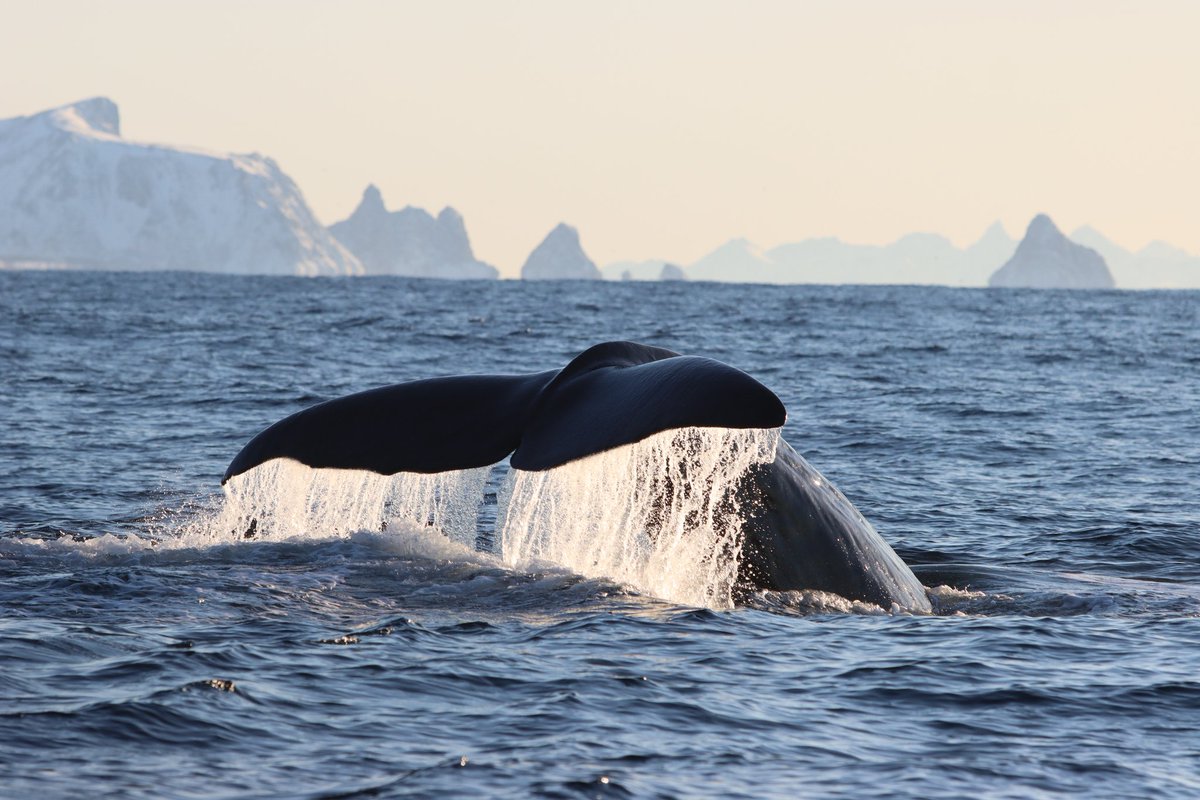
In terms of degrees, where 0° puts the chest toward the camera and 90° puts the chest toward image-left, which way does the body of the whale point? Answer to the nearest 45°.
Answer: approximately 225°
